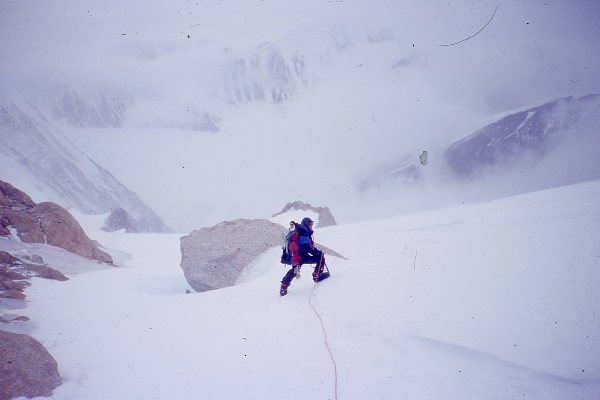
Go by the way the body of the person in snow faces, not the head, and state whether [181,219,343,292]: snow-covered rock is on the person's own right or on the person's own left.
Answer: on the person's own left

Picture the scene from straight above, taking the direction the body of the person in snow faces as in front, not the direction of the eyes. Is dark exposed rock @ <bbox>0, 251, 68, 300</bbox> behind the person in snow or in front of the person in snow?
behind

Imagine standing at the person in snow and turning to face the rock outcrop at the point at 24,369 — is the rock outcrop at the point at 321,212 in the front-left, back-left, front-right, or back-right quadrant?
back-right

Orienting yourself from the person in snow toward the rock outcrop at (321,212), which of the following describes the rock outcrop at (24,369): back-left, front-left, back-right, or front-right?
back-left
